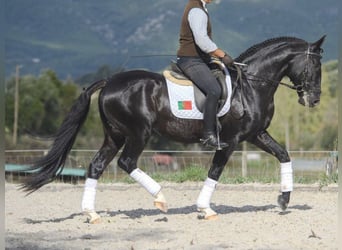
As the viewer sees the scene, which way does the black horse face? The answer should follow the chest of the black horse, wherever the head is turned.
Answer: to the viewer's right

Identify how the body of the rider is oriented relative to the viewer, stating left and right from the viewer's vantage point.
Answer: facing to the right of the viewer
